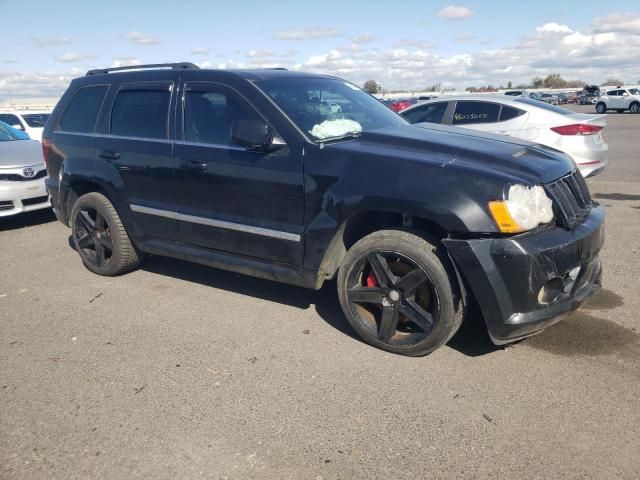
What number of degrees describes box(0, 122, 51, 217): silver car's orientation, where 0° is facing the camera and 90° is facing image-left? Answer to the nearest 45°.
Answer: approximately 315°

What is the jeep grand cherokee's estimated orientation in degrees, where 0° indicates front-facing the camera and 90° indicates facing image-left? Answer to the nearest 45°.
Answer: approximately 315°

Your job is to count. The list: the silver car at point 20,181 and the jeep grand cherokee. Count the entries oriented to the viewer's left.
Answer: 0

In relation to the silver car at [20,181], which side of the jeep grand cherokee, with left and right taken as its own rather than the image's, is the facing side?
back

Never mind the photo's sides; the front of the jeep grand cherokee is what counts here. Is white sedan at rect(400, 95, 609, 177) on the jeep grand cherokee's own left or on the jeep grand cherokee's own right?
on the jeep grand cherokee's own left
